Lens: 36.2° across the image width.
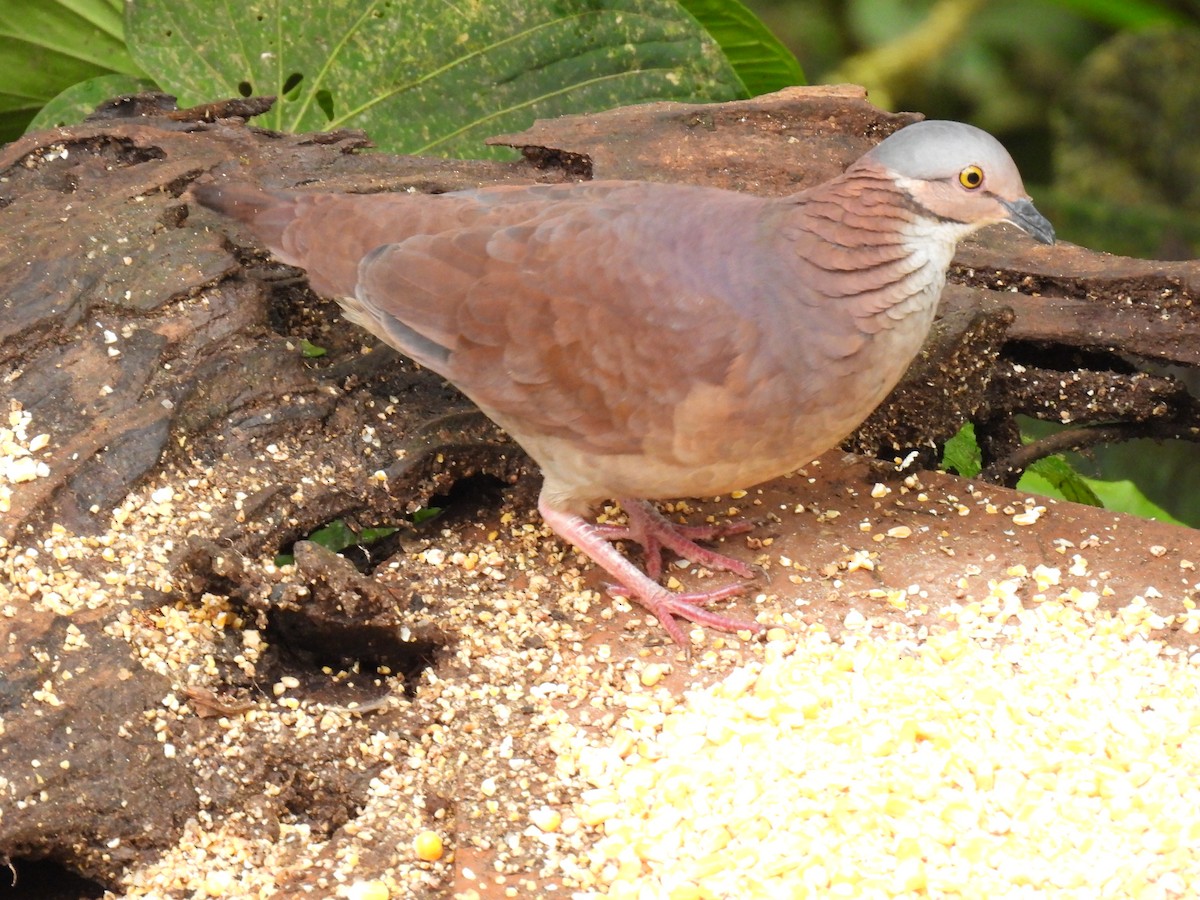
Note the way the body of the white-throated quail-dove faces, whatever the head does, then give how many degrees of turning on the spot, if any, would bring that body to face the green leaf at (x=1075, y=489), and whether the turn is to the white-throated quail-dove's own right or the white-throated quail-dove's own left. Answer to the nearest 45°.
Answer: approximately 45° to the white-throated quail-dove's own left

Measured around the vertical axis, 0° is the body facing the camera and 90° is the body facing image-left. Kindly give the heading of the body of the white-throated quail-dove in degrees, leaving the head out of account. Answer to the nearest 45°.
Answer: approximately 270°

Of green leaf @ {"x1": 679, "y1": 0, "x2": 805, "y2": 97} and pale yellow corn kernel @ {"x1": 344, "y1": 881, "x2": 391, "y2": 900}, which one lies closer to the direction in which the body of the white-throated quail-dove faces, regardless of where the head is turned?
the green leaf

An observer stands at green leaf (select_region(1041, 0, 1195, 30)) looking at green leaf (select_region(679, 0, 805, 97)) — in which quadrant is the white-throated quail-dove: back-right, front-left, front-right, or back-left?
front-left

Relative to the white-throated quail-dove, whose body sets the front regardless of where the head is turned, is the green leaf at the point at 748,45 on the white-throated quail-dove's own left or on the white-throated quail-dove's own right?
on the white-throated quail-dove's own left

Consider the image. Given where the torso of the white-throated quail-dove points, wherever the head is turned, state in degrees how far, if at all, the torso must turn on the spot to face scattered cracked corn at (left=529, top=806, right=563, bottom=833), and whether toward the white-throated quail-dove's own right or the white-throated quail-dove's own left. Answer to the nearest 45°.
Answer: approximately 90° to the white-throated quail-dove's own right

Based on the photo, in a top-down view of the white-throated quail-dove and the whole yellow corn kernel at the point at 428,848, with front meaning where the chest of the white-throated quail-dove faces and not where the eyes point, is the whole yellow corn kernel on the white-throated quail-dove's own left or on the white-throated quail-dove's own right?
on the white-throated quail-dove's own right

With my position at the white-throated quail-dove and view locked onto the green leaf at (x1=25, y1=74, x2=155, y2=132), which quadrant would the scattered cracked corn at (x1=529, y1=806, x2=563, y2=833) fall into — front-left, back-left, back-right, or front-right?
back-left

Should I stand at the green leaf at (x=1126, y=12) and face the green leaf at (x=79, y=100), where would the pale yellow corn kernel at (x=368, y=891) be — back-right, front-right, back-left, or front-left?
front-left

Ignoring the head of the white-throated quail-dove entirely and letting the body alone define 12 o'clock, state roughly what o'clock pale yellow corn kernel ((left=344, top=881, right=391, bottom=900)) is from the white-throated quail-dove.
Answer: The pale yellow corn kernel is roughly at 4 o'clock from the white-throated quail-dove.
